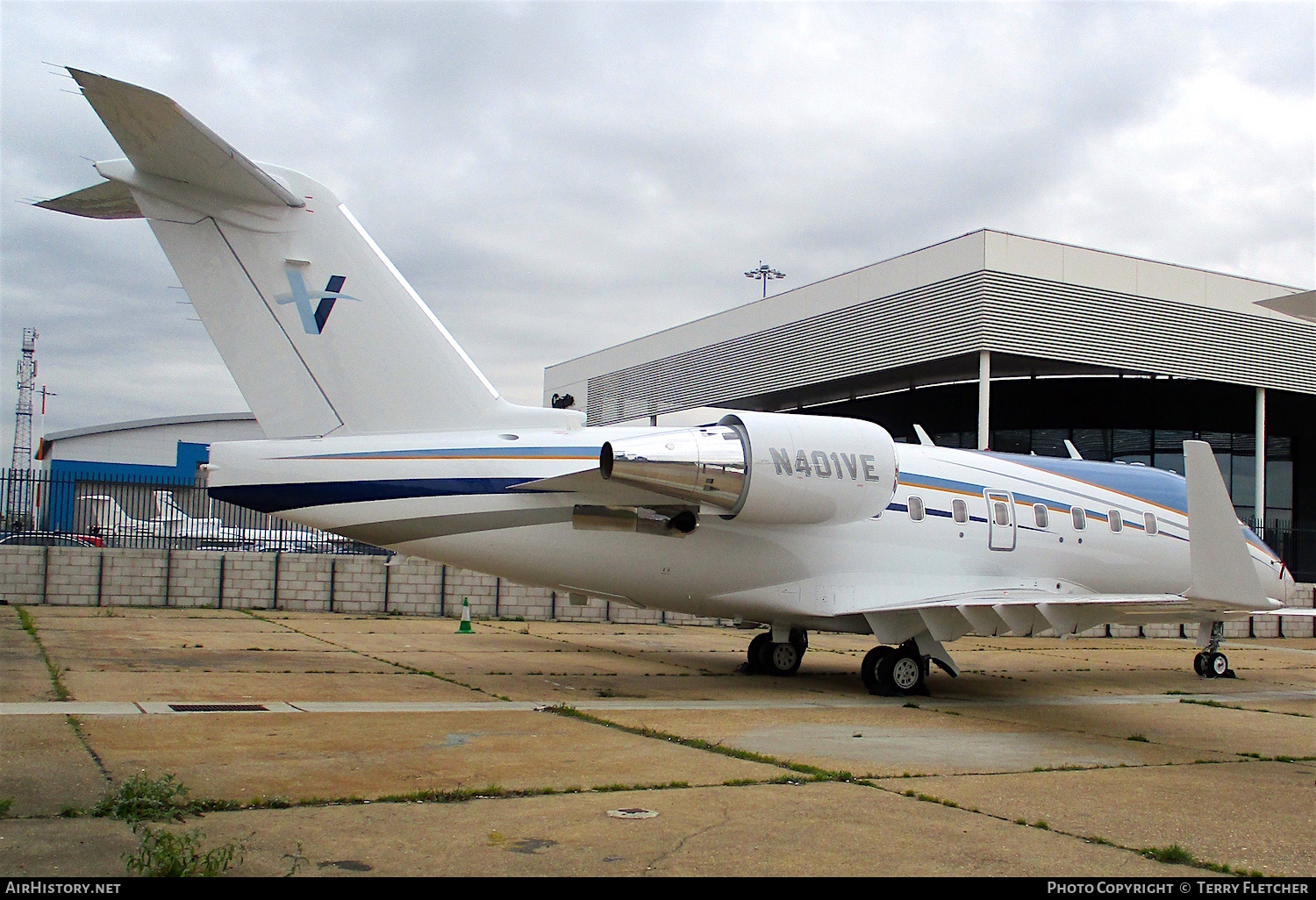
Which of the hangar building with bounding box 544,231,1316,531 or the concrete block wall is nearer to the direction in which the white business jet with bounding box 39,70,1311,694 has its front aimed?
the hangar building

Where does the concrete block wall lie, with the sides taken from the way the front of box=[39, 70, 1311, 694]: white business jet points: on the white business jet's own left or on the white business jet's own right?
on the white business jet's own left

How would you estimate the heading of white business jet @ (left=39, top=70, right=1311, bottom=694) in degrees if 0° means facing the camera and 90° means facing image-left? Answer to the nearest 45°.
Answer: approximately 225°

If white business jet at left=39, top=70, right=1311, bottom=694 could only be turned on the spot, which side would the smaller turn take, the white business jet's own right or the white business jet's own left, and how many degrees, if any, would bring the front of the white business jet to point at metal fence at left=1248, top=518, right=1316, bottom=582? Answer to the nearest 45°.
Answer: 0° — it already faces it

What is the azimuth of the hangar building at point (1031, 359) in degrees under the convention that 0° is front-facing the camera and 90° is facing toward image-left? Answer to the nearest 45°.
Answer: approximately 315°
